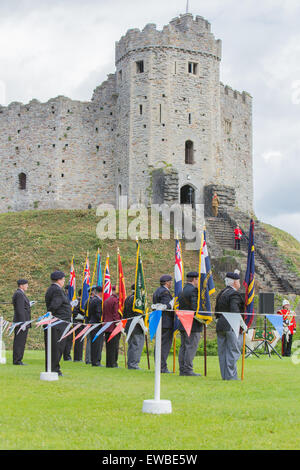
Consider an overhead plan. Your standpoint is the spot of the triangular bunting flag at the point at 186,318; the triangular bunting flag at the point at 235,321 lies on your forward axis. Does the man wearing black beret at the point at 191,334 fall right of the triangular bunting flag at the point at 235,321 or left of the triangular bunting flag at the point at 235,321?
left

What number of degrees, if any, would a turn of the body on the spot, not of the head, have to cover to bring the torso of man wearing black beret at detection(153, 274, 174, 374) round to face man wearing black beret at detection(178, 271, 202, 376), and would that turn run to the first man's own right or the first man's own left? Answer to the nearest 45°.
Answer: approximately 45° to the first man's own right

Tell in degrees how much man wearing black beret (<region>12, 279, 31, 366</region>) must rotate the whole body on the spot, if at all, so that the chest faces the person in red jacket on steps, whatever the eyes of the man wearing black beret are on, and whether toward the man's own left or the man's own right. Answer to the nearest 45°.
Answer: approximately 45° to the man's own left

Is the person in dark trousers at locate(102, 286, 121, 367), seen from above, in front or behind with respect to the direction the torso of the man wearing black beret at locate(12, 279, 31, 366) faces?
in front

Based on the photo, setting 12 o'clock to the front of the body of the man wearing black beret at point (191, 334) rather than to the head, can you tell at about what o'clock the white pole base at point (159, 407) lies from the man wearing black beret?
The white pole base is roughly at 3 o'clock from the man wearing black beret.

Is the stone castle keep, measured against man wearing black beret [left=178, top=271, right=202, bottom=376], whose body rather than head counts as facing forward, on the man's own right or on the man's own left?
on the man's own left

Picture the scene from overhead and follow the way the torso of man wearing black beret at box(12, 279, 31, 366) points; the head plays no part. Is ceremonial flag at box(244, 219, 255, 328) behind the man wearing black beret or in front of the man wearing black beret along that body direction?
in front

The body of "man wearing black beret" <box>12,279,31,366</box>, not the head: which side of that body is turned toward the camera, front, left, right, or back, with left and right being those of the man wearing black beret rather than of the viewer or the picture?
right

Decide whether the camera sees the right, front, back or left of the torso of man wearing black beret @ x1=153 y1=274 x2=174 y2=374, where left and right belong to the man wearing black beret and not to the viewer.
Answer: right
